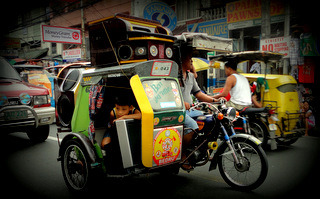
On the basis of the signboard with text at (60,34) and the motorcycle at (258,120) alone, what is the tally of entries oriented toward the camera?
1

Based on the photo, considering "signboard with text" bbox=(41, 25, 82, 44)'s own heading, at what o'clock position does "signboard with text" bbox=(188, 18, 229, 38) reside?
"signboard with text" bbox=(188, 18, 229, 38) is roughly at 10 o'clock from "signboard with text" bbox=(41, 25, 82, 44).

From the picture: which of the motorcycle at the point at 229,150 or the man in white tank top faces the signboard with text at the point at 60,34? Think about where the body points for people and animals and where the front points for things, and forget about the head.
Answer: the man in white tank top

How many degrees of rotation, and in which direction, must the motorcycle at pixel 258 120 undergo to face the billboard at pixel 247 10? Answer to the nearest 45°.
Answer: approximately 45° to its right

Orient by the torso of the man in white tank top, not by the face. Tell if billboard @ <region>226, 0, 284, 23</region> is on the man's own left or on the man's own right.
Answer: on the man's own right

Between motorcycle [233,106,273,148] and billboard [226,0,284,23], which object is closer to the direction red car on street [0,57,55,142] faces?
the motorcycle

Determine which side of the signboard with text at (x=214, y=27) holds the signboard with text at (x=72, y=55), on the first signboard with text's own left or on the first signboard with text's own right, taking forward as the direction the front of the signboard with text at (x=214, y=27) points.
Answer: on the first signboard with text's own right

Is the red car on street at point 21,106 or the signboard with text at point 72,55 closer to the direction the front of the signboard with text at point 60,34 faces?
the red car on street

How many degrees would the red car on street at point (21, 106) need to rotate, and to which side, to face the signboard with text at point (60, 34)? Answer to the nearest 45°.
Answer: approximately 135° to its left
